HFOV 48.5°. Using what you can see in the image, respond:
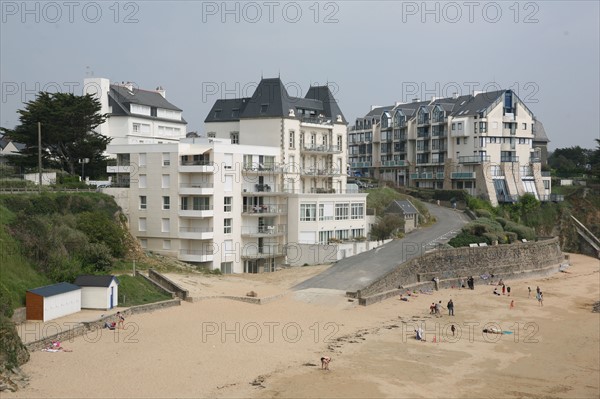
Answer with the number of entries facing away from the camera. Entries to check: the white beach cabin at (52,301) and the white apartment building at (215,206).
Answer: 0

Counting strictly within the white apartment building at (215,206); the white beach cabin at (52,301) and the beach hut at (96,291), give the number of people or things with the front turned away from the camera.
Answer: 0

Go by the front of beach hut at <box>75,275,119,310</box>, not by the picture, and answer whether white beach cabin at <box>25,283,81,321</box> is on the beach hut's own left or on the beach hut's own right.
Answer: on the beach hut's own right

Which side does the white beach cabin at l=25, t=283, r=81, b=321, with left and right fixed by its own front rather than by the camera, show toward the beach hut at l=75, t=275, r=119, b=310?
left

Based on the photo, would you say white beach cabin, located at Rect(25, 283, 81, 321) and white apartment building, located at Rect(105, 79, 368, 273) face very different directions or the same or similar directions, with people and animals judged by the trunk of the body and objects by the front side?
same or similar directions

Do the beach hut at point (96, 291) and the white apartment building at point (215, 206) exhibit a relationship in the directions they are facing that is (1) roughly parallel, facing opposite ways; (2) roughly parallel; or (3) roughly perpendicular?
roughly parallel

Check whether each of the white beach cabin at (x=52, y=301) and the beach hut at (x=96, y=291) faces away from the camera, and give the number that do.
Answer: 0

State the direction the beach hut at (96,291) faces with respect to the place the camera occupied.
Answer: facing the viewer and to the right of the viewer

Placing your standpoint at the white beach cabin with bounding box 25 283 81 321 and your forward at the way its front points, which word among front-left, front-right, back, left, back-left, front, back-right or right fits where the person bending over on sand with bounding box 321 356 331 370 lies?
front

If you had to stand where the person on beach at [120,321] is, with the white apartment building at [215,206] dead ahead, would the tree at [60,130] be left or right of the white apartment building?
left

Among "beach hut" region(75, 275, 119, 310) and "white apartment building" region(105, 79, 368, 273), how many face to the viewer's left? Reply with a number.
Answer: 0

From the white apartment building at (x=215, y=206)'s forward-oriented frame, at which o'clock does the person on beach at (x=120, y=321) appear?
The person on beach is roughly at 2 o'clock from the white apartment building.

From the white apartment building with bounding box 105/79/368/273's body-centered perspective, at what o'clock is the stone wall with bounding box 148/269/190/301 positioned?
The stone wall is roughly at 2 o'clock from the white apartment building.

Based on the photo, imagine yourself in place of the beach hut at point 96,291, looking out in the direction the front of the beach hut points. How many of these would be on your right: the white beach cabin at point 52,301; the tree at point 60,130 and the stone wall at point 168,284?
1

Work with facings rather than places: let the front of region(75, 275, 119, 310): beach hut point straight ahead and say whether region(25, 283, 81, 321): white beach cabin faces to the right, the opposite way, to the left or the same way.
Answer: the same way

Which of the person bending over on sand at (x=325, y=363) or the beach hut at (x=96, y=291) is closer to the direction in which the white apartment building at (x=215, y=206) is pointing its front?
the person bending over on sand

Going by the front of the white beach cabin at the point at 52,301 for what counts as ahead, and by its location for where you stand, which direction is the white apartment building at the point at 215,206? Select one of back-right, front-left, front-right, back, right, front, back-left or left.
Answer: left

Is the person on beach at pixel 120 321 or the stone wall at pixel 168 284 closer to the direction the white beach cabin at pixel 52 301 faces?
the person on beach

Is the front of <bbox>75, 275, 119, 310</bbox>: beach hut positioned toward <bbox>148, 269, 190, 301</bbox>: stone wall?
no
